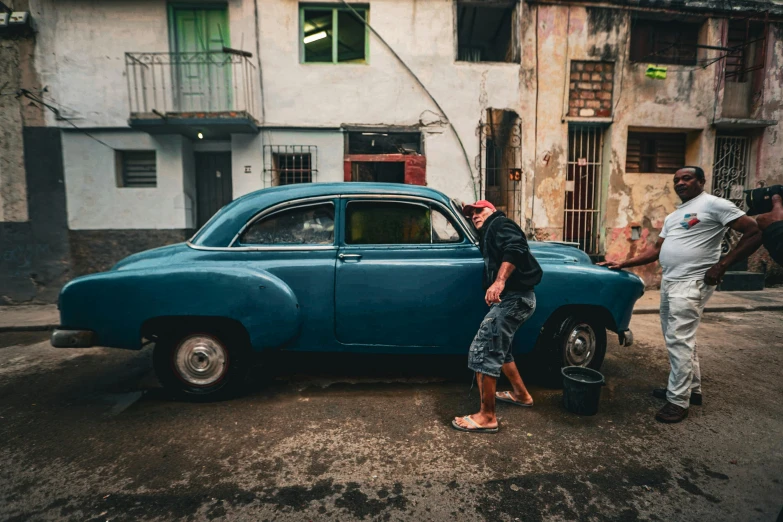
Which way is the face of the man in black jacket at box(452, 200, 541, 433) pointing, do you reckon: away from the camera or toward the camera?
toward the camera

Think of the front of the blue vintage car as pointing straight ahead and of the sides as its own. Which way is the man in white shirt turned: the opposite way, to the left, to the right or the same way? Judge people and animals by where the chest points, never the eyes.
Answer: the opposite way

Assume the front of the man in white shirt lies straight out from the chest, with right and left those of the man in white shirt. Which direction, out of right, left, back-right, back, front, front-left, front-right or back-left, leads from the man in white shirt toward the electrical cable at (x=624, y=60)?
back-right

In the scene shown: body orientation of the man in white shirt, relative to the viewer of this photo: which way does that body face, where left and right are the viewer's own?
facing the viewer and to the left of the viewer

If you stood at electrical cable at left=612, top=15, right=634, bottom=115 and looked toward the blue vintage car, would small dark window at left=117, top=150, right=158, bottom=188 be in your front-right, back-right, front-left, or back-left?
front-right

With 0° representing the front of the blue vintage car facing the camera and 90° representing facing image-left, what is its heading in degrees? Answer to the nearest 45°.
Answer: approximately 270°

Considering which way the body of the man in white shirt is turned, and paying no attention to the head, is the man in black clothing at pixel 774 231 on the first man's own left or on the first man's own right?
on the first man's own left

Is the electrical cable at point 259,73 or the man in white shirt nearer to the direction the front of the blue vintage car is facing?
the man in white shirt

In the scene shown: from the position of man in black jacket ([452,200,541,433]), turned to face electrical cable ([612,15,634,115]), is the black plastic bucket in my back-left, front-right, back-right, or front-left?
front-right

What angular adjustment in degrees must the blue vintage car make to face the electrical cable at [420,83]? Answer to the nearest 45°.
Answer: approximately 90° to its left
